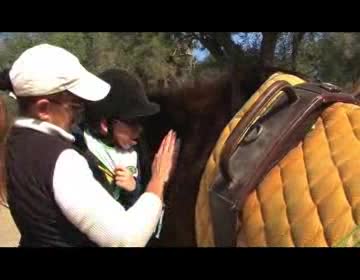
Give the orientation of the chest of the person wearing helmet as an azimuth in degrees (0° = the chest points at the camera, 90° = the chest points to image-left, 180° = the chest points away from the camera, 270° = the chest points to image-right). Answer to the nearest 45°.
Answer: approximately 315°

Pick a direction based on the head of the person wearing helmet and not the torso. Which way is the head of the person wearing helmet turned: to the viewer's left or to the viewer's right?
to the viewer's right

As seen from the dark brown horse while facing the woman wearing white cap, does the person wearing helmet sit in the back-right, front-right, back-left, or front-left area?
front-right

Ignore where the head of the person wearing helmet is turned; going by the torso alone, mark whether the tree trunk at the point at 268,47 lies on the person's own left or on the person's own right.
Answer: on the person's own left

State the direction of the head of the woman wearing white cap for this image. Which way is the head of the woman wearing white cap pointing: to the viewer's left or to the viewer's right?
to the viewer's right

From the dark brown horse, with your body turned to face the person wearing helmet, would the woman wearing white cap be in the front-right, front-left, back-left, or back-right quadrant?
front-left

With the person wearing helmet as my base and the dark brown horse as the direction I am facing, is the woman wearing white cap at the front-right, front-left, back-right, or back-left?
back-right
